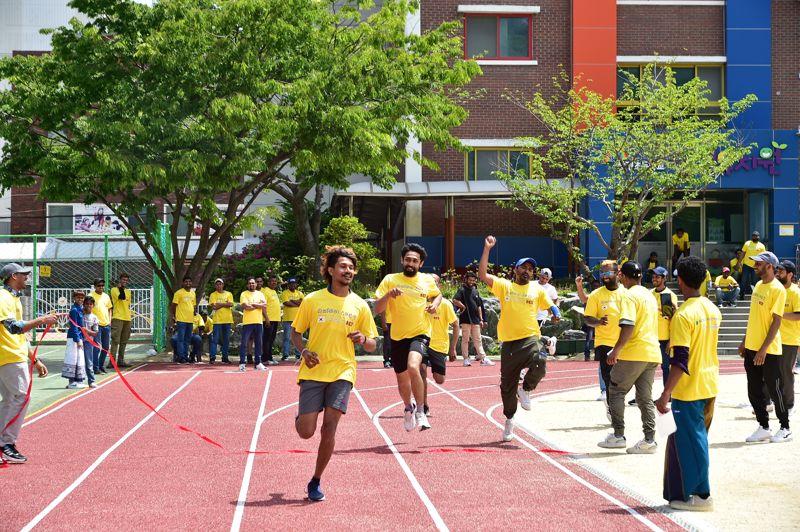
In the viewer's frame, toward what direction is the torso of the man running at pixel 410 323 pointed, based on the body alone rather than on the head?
toward the camera

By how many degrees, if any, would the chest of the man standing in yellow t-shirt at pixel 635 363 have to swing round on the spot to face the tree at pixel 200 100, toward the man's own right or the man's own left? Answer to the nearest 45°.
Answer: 0° — they already face it

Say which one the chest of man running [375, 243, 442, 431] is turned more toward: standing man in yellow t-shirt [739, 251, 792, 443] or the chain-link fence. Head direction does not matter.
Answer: the standing man in yellow t-shirt

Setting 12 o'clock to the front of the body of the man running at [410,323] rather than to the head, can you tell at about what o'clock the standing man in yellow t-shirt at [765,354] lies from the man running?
The standing man in yellow t-shirt is roughly at 9 o'clock from the man running.

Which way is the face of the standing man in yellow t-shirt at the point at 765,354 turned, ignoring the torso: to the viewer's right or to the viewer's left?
to the viewer's left

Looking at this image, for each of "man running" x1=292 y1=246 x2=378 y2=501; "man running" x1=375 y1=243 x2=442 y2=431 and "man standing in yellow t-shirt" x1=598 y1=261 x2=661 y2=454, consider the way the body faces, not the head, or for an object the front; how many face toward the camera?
2

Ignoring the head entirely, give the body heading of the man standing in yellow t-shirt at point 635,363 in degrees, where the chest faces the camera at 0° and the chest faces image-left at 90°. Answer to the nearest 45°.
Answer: approximately 135°

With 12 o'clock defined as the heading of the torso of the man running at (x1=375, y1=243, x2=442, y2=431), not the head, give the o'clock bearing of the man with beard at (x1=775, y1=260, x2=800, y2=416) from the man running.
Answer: The man with beard is roughly at 9 o'clock from the man running.

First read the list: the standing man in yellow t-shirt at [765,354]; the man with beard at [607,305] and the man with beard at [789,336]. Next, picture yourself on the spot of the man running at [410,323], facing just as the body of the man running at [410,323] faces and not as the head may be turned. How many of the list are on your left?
3

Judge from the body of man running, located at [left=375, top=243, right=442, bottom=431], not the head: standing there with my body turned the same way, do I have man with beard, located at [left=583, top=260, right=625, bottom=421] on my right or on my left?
on my left

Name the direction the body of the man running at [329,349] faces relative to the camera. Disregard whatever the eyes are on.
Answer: toward the camera

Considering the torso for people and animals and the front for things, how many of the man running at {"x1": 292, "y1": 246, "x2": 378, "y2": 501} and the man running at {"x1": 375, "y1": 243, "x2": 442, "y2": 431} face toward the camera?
2

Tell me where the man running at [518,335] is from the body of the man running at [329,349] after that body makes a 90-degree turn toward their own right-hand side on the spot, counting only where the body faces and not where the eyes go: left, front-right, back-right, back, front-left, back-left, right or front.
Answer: back-right

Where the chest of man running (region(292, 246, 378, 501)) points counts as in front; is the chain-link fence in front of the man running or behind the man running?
behind

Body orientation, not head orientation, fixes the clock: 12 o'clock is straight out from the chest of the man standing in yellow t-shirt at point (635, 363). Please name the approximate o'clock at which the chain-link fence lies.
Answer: The chain-link fence is roughly at 12 o'clock from the man standing in yellow t-shirt.

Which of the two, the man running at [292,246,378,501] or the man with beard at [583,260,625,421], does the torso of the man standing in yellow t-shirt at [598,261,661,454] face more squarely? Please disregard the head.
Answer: the man with beard

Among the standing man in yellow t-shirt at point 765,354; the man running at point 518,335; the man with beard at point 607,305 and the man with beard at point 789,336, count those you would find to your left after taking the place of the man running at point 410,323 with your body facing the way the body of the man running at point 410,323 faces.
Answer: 4

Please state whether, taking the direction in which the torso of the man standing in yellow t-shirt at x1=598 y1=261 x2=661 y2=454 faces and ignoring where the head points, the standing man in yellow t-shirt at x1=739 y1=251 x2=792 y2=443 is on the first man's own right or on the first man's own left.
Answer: on the first man's own right
